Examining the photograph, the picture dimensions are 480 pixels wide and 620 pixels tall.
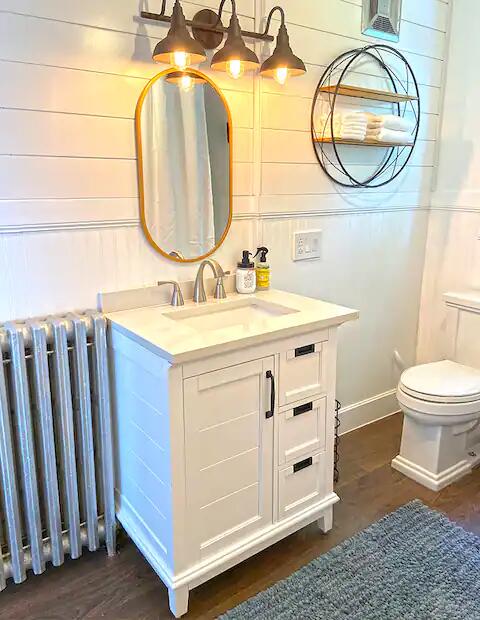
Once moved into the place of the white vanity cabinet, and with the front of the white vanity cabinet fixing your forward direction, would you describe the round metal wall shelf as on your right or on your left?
on your left

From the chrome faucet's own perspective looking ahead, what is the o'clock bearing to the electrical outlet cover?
The electrical outlet cover is roughly at 9 o'clock from the chrome faucet.

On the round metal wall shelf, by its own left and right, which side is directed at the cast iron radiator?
right

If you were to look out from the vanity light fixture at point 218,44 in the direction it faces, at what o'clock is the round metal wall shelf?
The round metal wall shelf is roughly at 9 o'clock from the vanity light fixture.

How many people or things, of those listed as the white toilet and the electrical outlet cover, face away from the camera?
0

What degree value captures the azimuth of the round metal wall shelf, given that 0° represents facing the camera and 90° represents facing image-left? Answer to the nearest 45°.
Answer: approximately 315°

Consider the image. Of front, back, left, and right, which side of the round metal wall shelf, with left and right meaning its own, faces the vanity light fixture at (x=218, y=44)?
right

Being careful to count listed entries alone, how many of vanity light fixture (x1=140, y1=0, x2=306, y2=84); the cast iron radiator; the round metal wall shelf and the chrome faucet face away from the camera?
0

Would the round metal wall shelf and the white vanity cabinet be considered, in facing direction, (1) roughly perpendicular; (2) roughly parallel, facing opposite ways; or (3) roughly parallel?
roughly parallel

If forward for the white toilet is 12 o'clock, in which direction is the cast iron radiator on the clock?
The cast iron radiator is roughly at 12 o'clock from the white toilet.

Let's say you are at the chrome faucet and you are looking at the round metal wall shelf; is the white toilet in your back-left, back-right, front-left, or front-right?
front-right

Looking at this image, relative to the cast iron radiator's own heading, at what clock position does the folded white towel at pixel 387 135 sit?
The folded white towel is roughly at 10 o'clock from the cast iron radiator.

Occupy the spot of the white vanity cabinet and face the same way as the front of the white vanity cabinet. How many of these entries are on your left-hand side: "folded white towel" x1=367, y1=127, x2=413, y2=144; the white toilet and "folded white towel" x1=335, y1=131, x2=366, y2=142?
3

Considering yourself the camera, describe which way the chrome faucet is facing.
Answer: facing the viewer and to the right of the viewer

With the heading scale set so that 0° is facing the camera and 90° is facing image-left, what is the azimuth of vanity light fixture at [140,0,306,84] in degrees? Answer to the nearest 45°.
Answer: approximately 315°

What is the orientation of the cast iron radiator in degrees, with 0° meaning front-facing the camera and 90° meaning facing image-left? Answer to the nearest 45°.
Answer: approximately 315°
